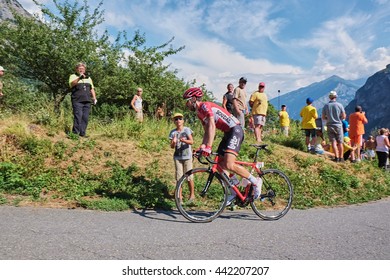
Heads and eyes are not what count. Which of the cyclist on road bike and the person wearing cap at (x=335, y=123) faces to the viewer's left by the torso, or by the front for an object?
the cyclist on road bike

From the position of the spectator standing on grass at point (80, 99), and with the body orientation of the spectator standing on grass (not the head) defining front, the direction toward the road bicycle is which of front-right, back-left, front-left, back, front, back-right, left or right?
front-left

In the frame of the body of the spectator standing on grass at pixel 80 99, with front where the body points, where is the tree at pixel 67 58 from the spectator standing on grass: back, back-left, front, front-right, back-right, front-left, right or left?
back

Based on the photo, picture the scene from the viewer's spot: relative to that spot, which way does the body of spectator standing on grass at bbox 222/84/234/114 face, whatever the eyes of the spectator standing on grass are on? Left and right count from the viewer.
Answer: facing the viewer and to the right of the viewer

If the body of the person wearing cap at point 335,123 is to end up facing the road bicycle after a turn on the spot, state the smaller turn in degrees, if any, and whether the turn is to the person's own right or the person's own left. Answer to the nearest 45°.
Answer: approximately 180°

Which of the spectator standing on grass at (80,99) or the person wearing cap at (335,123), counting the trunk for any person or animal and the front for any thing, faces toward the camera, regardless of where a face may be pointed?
the spectator standing on grass

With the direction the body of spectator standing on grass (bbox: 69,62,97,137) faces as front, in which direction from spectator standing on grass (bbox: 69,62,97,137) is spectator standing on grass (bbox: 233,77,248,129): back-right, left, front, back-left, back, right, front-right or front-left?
left

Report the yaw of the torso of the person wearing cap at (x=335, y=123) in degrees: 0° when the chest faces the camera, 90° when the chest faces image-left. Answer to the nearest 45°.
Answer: approximately 180°

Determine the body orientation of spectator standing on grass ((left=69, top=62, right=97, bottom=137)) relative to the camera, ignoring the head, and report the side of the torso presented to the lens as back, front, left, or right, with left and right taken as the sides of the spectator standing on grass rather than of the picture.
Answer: front

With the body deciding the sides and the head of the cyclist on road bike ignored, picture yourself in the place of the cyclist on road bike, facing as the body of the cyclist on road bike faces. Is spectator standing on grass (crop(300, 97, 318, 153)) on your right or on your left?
on your right

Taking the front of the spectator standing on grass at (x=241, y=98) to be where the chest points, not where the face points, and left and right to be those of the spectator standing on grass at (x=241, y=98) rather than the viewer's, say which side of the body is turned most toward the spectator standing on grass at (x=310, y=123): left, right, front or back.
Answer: left

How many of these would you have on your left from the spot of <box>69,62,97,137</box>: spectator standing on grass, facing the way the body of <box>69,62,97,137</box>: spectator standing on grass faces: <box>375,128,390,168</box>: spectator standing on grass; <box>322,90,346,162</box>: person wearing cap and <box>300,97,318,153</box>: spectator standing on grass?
3

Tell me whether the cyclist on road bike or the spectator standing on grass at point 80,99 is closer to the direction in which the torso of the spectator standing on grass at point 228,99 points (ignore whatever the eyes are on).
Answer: the cyclist on road bike
